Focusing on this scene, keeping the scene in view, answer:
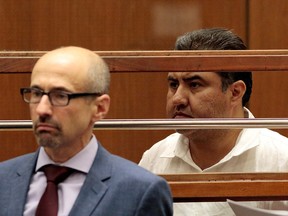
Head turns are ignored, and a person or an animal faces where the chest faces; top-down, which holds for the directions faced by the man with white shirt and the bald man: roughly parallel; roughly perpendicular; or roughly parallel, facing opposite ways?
roughly parallel

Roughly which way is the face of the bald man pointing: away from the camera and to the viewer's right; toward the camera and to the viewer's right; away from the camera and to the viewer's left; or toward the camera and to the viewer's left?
toward the camera and to the viewer's left

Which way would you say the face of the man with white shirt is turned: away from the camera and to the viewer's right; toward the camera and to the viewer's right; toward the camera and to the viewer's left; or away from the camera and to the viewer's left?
toward the camera and to the viewer's left

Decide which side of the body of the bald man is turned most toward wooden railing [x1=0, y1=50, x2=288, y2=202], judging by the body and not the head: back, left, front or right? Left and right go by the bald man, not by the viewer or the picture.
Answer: back

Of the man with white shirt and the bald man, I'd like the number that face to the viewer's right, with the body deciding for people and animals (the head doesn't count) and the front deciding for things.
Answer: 0

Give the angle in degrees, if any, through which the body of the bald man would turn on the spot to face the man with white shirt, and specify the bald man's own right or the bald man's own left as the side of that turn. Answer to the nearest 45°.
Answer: approximately 180°

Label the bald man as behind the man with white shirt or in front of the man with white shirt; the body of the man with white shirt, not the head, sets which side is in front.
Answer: in front
